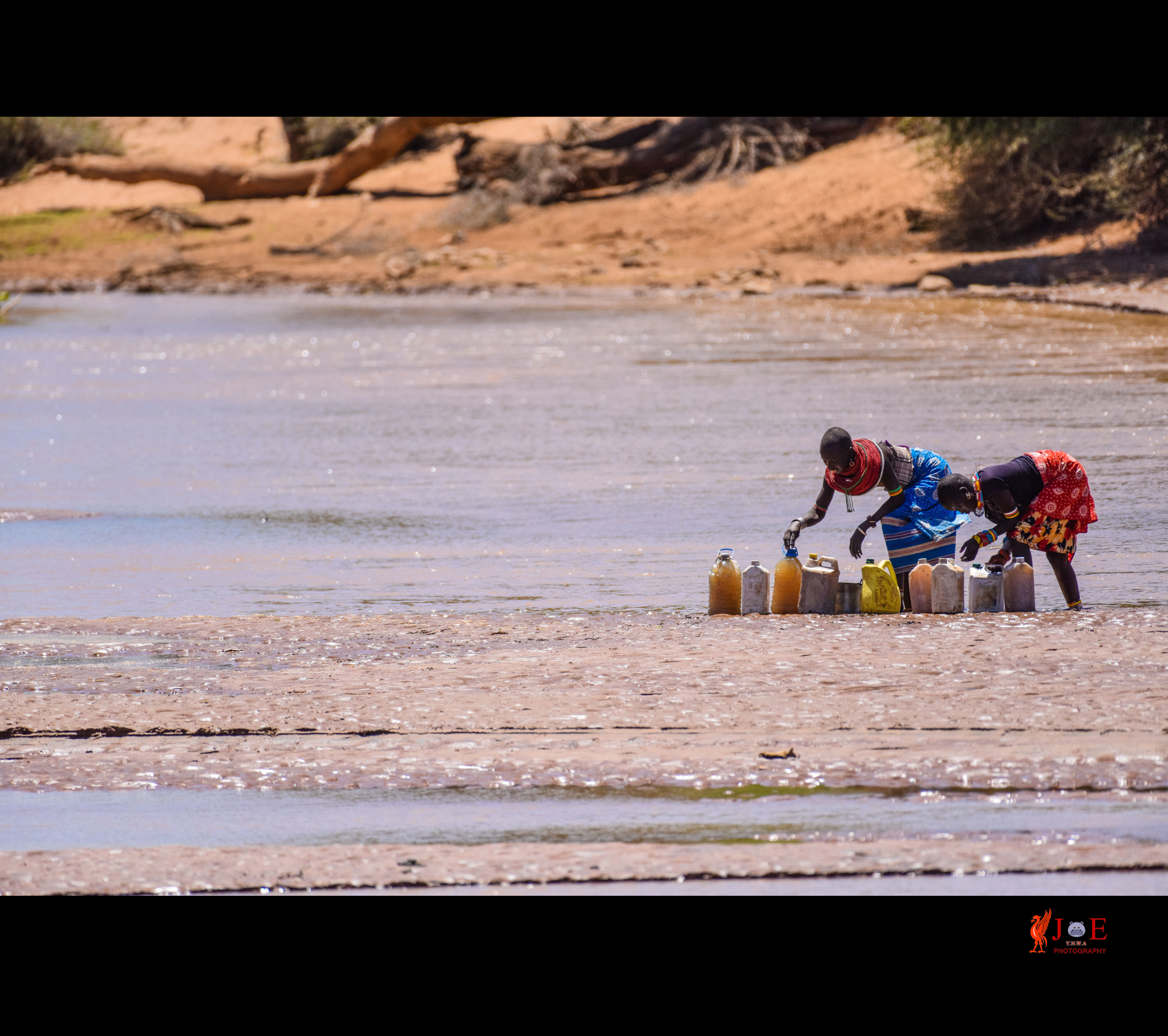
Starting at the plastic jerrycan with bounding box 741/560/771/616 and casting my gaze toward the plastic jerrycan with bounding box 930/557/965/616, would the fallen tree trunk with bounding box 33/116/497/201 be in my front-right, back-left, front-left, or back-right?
back-left

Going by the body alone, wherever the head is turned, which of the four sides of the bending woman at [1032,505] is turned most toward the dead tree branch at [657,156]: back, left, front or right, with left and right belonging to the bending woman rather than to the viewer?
right

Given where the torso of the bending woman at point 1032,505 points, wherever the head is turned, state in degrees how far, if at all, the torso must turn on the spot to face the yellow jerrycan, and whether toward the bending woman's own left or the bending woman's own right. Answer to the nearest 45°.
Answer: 0° — they already face it

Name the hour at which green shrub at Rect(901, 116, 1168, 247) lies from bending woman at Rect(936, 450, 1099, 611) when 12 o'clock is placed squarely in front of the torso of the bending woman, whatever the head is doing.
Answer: The green shrub is roughly at 3 o'clock from the bending woman.

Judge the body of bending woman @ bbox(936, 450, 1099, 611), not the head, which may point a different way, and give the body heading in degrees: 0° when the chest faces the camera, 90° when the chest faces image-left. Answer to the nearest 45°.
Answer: approximately 90°

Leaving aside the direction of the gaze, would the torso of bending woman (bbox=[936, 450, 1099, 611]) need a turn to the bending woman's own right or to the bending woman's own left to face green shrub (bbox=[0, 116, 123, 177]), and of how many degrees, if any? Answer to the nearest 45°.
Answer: approximately 45° to the bending woman's own right
